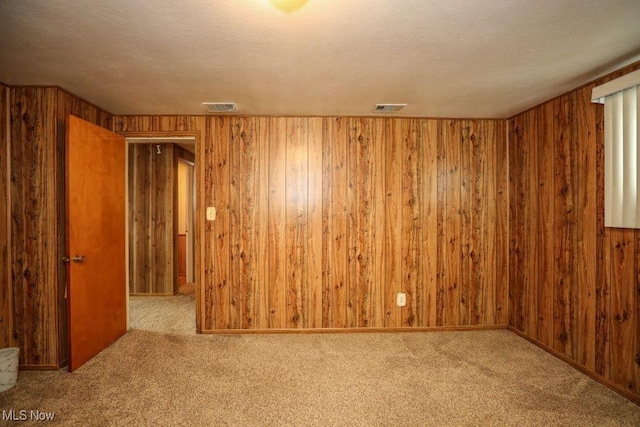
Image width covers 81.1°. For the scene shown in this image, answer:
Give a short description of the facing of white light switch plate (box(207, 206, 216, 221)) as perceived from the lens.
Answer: facing the viewer

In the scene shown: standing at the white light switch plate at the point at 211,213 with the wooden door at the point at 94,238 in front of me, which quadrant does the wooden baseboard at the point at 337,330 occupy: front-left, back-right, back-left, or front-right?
back-left

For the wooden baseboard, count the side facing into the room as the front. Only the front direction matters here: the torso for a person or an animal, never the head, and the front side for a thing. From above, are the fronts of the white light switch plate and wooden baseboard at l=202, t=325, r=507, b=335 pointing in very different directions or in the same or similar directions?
same or similar directions

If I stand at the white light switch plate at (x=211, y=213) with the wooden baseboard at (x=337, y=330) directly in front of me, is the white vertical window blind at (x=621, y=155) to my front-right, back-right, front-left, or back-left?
front-right

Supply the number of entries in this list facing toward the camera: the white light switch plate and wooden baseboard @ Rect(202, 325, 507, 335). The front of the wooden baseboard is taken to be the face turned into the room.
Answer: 2

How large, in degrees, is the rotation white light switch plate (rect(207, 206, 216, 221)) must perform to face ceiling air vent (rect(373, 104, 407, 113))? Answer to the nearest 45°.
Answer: approximately 45° to its left

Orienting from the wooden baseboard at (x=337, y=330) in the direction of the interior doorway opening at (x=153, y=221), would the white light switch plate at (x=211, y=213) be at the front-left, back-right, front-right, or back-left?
front-left

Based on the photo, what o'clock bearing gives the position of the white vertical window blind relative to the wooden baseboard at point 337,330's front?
The white vertical window blind is roughly at 10 o'clock from the wooden baseboard.

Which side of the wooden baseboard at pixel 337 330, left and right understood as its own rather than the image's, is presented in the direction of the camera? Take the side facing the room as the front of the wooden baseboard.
front

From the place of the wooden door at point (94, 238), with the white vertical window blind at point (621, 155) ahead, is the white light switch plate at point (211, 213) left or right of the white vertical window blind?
left

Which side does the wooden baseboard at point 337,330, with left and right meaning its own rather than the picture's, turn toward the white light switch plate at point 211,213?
right

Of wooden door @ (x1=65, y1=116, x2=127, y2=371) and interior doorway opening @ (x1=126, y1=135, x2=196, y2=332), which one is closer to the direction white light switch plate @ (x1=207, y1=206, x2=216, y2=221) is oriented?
the wooden door

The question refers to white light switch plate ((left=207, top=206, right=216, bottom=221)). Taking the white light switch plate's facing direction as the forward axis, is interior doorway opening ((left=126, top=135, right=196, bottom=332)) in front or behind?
behind

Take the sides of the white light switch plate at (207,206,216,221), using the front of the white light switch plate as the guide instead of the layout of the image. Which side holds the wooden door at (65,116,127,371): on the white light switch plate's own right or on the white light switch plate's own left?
on the white light switch plate's own right
